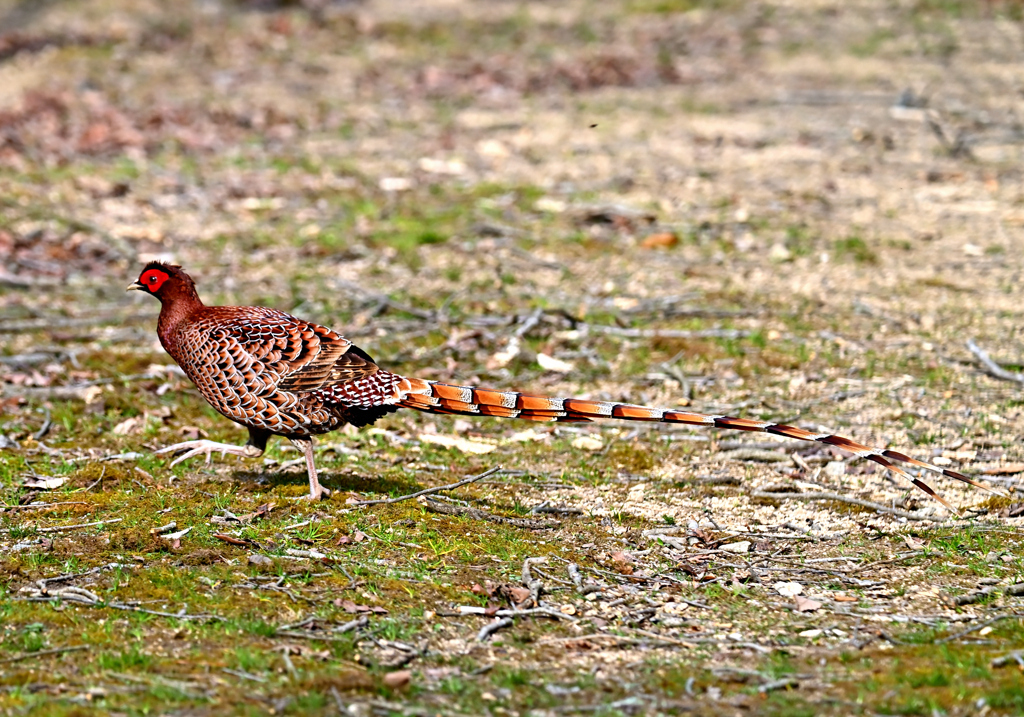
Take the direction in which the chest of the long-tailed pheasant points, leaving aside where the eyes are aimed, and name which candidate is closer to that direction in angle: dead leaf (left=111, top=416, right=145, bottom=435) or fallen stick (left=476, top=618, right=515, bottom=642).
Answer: the dead leaf

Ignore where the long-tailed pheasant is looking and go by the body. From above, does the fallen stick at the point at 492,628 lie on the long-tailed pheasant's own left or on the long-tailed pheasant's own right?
on the long-tailed pheasant's own left

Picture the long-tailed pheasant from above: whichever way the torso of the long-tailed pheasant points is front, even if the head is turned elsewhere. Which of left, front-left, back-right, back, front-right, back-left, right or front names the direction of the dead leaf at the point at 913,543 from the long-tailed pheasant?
back

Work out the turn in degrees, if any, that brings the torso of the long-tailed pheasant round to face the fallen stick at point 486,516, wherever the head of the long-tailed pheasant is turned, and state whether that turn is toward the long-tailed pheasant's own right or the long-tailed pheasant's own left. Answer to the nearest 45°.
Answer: approximately 180°

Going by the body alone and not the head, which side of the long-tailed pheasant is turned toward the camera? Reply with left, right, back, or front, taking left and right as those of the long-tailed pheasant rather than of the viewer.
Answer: left

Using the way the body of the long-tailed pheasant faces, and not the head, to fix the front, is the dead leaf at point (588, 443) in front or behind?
behind

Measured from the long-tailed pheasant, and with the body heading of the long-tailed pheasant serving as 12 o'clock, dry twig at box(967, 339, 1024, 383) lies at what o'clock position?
The dry twig is roughly at 5 o'clock from the long-tailed pheasant.

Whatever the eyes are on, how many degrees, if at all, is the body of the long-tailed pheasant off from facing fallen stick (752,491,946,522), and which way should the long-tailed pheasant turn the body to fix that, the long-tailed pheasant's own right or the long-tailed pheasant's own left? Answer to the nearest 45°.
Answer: approximately 180°

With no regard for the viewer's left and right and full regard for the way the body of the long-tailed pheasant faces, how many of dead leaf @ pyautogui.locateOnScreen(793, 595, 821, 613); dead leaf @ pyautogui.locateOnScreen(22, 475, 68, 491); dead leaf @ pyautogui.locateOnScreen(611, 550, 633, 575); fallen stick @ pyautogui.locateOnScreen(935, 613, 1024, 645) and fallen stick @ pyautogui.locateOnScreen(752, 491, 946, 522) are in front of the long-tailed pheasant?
1

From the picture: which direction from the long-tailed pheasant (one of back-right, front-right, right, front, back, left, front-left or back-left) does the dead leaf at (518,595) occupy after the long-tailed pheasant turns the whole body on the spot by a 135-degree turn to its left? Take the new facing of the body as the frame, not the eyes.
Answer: front

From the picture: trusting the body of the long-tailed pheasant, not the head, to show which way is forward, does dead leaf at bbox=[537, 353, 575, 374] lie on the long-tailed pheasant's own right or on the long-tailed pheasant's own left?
on the long-tailed pheasant's own right

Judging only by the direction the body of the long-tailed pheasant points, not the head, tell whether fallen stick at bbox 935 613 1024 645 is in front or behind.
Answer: behind

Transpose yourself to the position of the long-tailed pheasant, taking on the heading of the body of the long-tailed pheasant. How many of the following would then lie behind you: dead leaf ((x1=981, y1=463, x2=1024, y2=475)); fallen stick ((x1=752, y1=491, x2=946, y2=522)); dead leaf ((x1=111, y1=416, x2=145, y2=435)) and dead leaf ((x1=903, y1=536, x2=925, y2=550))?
3

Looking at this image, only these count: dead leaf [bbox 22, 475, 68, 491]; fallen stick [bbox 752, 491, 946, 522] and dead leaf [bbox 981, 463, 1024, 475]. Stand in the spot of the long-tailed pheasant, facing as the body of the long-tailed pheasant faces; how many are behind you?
2
